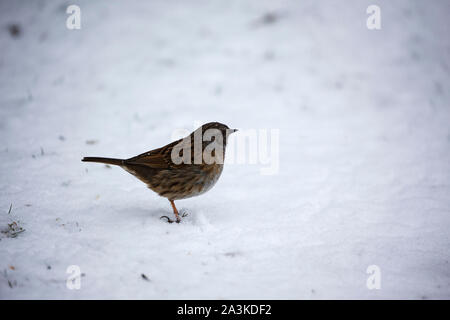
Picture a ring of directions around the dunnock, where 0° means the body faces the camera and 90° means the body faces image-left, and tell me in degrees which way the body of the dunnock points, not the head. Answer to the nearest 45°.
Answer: approximately 270°
